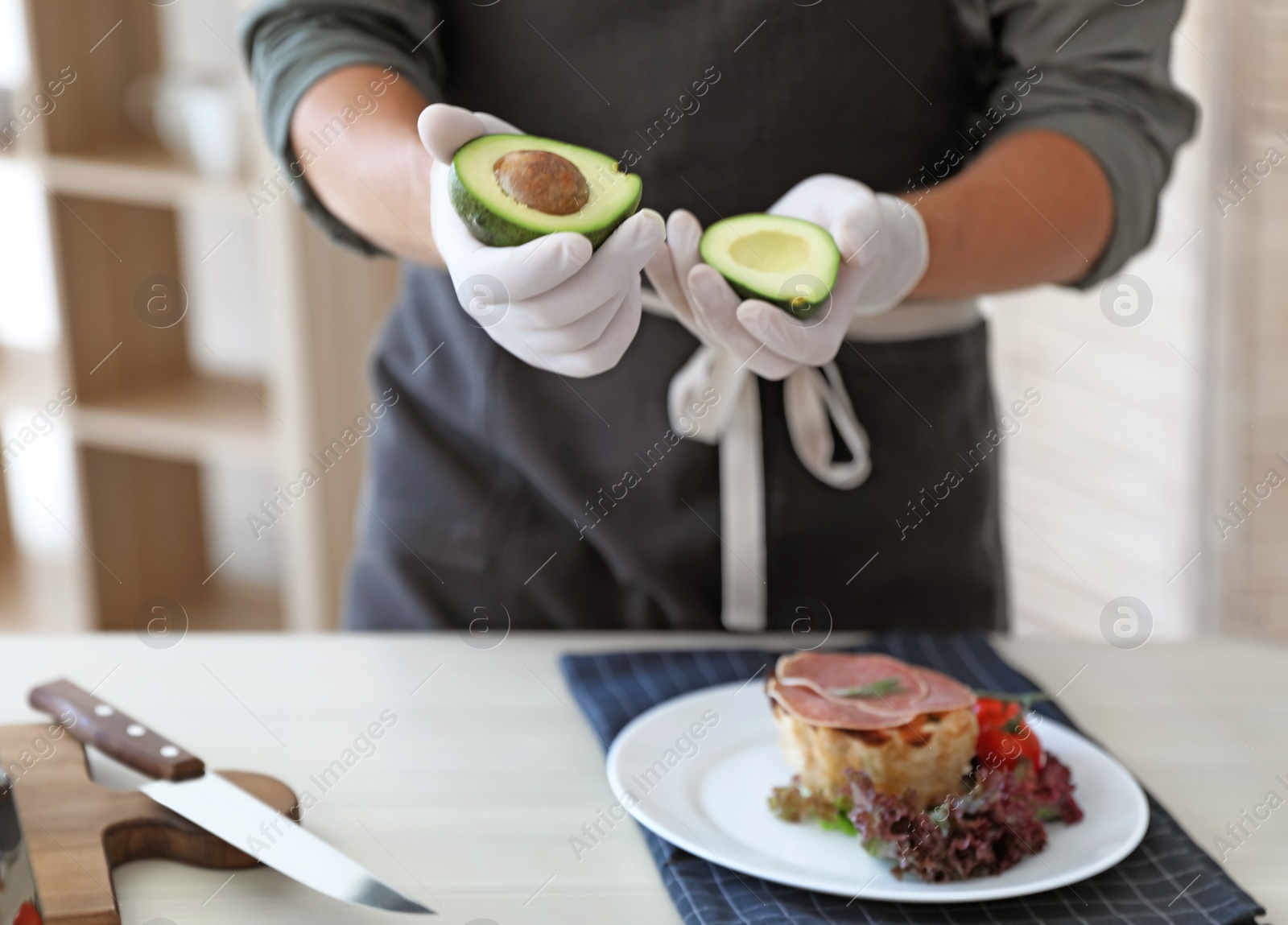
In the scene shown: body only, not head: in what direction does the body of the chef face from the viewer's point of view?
toward the camera

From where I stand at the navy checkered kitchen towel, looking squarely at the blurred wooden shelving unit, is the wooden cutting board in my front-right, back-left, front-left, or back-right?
front-left

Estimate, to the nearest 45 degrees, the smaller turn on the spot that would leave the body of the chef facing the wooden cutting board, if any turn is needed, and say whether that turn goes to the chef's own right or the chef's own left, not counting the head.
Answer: approximately 45° to the chef's own right

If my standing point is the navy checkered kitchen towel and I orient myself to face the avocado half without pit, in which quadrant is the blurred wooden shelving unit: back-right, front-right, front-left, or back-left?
front-left
